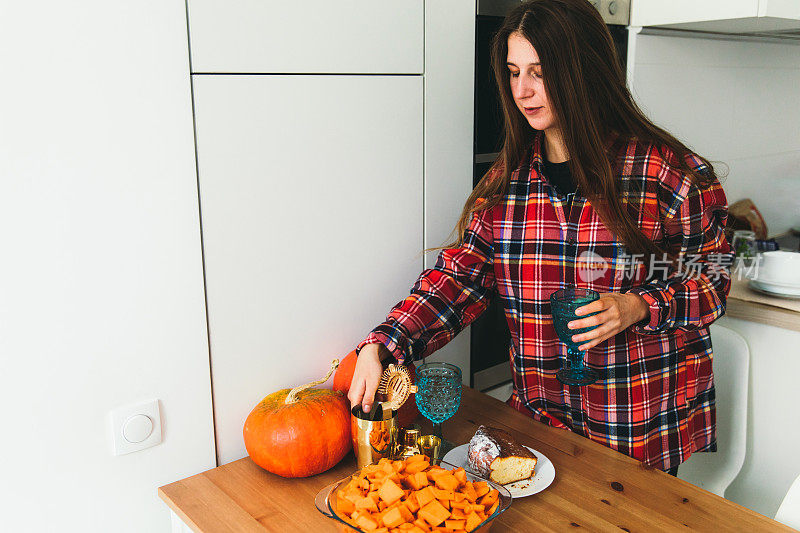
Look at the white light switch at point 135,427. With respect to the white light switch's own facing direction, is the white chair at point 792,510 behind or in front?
in front

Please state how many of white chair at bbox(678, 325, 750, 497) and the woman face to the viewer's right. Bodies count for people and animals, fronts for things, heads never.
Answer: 0

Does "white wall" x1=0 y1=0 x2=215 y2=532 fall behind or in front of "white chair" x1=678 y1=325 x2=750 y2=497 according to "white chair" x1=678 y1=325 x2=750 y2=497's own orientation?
in front

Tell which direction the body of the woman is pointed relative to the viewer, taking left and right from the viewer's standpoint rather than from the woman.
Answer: facing the viewer and to the left of the viewer

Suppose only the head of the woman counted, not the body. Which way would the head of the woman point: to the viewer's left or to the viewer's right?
to the viewer's left

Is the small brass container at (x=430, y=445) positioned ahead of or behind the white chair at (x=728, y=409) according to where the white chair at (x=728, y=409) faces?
ahead

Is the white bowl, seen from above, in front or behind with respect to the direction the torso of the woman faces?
behind

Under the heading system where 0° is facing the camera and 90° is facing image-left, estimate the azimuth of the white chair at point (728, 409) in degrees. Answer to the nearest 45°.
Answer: approximately 45°

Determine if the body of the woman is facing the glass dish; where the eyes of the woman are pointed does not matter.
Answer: yes

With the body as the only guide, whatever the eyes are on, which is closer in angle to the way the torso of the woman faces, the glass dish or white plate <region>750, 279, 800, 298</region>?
the glass dish

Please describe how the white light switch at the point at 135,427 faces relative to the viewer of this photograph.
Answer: facing the viewer and to the right of the viewer

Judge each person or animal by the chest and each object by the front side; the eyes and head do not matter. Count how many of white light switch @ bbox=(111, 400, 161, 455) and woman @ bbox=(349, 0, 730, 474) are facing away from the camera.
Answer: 0
